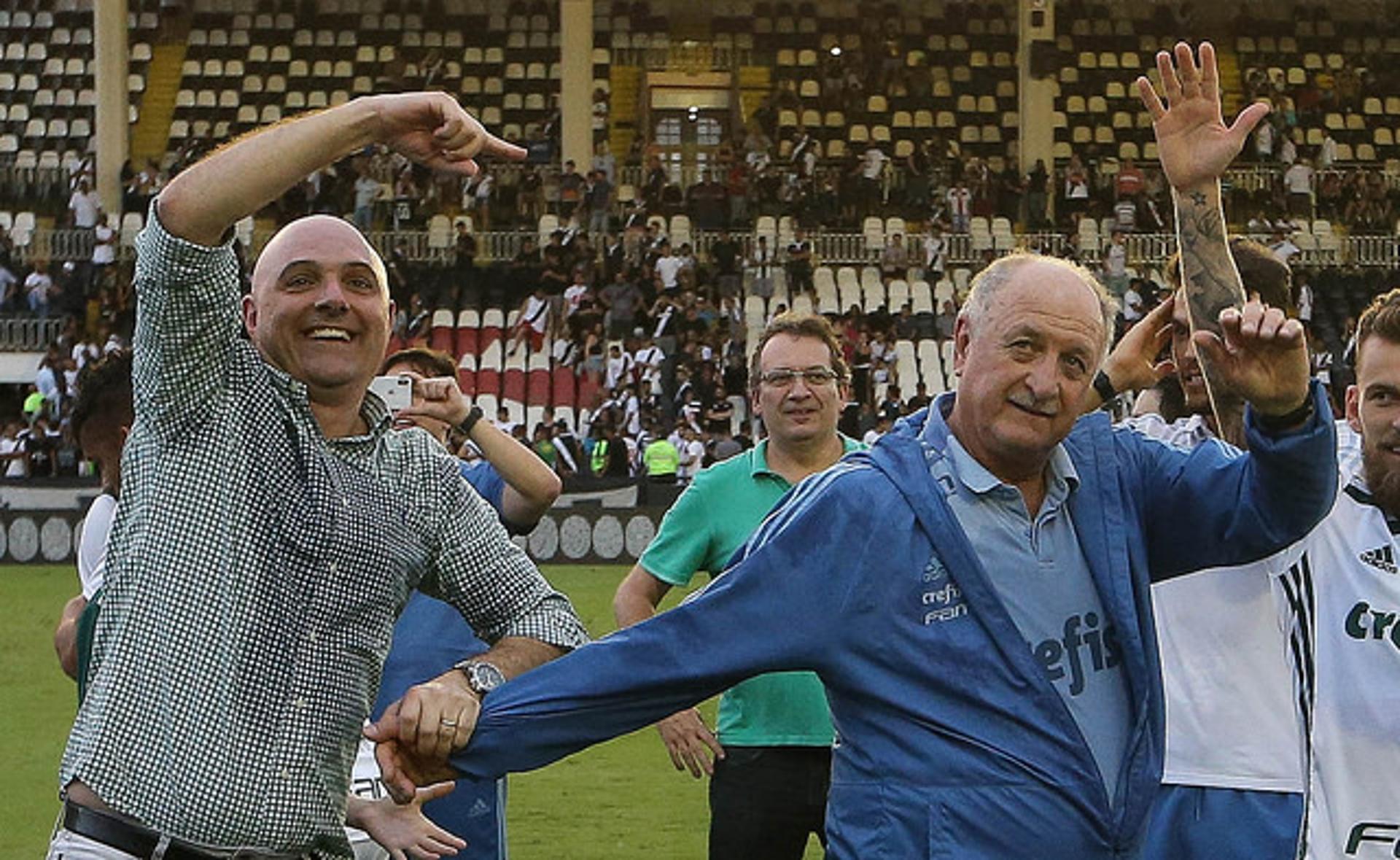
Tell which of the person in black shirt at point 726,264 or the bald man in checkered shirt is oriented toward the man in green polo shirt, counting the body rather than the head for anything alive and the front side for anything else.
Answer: the person in black shirt

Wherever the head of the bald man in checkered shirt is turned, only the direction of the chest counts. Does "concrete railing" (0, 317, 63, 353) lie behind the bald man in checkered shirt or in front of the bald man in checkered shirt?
behind

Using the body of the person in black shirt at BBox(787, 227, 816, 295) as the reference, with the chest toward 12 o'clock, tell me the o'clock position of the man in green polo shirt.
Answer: The man in green polo shirt is roughly at 12 o'clock from the person in black shirt.

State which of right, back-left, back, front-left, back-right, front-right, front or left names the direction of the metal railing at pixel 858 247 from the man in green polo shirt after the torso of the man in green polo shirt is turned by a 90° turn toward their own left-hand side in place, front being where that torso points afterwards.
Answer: left

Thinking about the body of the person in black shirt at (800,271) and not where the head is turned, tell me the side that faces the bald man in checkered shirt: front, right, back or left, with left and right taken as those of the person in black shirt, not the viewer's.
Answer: front

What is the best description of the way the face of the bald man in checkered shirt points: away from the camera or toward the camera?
toward the camera

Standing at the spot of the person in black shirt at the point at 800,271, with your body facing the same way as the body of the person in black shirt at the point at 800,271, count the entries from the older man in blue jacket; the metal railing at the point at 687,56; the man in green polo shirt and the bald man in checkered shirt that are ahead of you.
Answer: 3

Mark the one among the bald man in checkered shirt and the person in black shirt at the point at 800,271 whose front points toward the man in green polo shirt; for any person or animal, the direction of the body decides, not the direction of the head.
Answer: the person in black shirt

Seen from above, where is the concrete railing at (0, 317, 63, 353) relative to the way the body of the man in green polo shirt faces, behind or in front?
behind

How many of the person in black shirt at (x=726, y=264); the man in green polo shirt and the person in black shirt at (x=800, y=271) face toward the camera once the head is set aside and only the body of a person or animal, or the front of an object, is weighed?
3

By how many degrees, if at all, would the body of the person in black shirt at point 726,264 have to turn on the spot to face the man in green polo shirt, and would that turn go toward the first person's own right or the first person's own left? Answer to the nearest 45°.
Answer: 0° — they already face them

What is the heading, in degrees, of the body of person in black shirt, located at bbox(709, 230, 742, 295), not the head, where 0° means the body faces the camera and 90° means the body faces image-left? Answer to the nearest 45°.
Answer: approximately 0°

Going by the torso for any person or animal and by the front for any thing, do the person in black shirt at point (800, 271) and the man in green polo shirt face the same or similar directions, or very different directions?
same or similar directions

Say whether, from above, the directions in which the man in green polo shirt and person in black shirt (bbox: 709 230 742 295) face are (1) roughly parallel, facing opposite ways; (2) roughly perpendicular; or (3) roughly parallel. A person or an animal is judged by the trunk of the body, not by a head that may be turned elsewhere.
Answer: roughly parallel

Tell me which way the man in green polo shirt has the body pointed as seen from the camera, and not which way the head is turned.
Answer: toward the camera

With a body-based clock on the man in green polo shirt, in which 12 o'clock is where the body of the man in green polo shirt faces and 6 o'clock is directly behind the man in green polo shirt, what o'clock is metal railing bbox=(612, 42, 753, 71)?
The metal railing is roughly at 6 o'clock from the man in green polo shirt.

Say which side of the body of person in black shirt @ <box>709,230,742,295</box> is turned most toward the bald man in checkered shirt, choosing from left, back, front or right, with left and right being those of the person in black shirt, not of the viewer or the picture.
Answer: front

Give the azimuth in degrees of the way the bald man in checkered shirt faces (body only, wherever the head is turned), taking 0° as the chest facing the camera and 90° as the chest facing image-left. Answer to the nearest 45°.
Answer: approximately 315°

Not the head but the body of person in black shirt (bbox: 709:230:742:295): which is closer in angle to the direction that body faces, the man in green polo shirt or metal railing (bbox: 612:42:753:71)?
the man in green polo shirt
